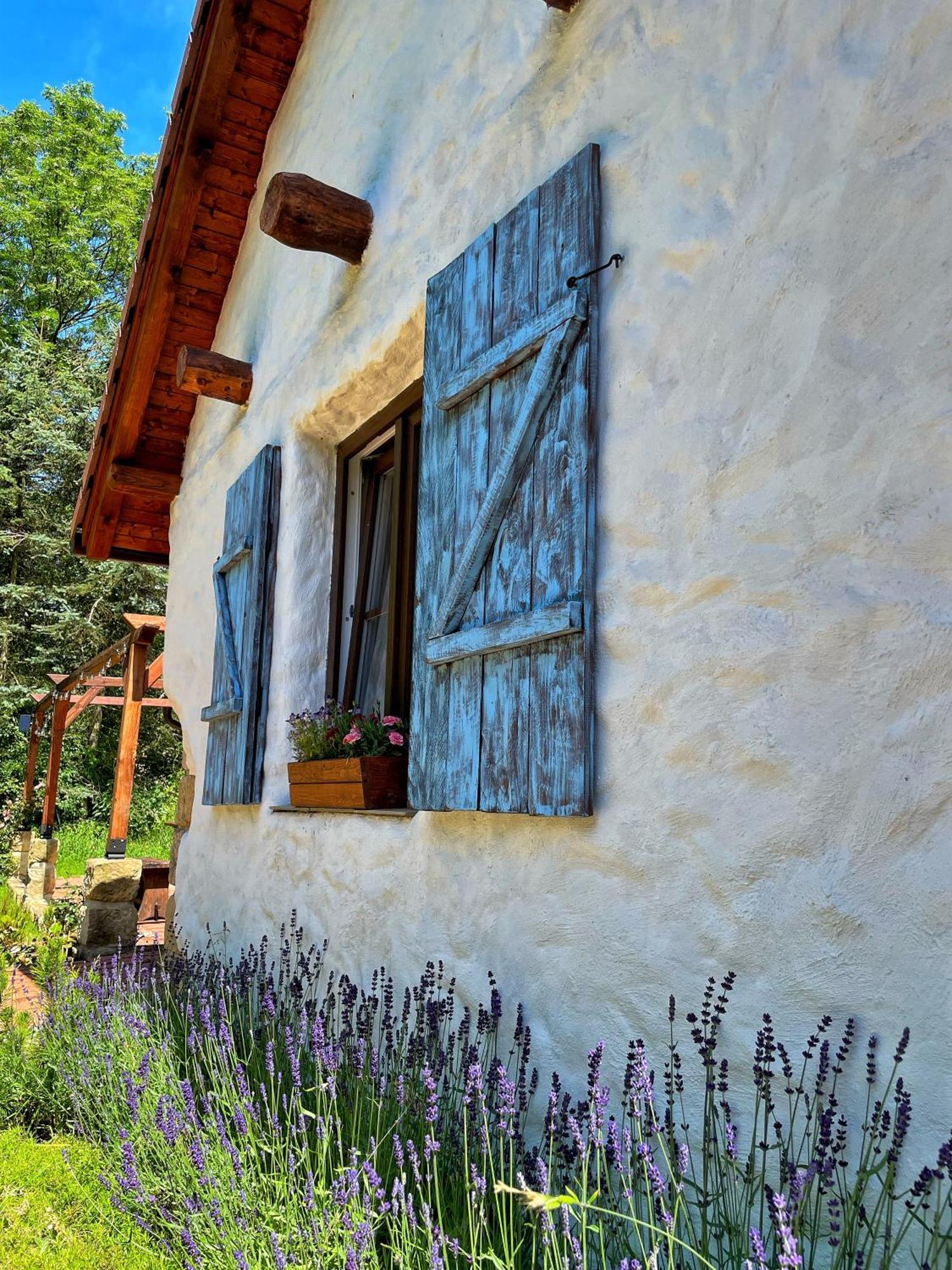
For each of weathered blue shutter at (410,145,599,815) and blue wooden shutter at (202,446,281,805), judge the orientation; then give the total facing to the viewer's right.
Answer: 0

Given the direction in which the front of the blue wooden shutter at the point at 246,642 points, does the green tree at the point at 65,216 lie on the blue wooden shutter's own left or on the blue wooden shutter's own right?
on the blue wooden shutter's own right

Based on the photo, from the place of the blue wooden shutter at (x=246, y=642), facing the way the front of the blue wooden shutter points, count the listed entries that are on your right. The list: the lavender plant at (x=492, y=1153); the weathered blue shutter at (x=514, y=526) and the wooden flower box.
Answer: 0

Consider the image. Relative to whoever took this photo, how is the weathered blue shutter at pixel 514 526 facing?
facing the viewer and to the left of the viewer

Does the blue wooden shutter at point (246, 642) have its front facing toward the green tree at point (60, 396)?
no

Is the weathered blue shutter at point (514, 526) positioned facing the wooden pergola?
no

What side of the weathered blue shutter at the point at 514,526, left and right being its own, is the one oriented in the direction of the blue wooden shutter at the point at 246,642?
right

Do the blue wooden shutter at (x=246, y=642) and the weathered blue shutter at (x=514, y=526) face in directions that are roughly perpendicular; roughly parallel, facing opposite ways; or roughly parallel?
roughly parallel

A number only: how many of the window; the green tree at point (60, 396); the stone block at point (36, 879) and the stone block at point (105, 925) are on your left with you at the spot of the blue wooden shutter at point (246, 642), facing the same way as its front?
1

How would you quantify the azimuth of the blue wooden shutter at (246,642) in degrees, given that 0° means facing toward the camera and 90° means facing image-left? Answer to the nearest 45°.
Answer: approximately 45°

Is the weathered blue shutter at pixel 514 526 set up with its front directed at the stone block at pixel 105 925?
no

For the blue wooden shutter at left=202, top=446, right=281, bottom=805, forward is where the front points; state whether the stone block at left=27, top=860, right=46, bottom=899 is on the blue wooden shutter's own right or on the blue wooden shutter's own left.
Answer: on the blue wooden shutter's own right
